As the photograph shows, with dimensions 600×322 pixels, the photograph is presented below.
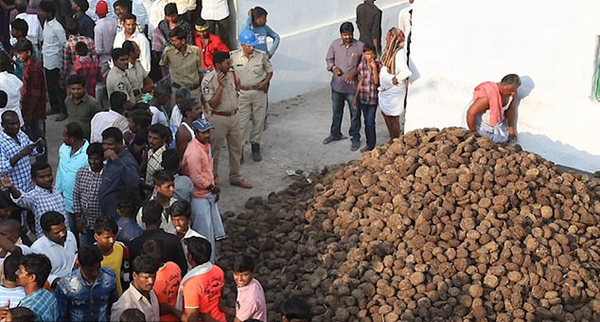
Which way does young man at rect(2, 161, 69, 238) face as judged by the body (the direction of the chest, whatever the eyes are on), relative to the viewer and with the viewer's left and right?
facing the viewer and to the right of the viewer

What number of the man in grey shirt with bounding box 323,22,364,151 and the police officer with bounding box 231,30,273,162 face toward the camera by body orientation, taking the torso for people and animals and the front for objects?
2

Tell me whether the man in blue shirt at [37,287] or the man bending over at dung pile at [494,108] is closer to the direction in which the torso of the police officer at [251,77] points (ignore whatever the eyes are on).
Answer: the man in blue shirt

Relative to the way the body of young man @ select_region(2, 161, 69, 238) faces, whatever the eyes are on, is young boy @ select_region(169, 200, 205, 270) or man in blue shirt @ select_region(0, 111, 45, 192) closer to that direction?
the young boy

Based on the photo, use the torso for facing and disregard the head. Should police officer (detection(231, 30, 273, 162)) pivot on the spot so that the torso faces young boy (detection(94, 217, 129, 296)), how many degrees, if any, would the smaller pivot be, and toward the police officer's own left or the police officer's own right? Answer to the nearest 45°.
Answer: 0° — they already face them

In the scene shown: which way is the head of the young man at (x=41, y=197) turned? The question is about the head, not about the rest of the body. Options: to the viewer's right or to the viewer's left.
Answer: to the viewer's right

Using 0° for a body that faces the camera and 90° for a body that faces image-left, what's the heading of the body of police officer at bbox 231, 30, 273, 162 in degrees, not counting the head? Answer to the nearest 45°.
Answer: approximately 0°
